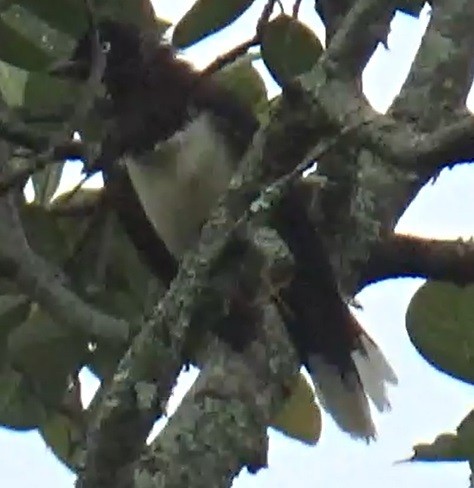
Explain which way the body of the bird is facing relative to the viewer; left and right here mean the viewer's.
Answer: facing the viewer and to the left of the viewer
